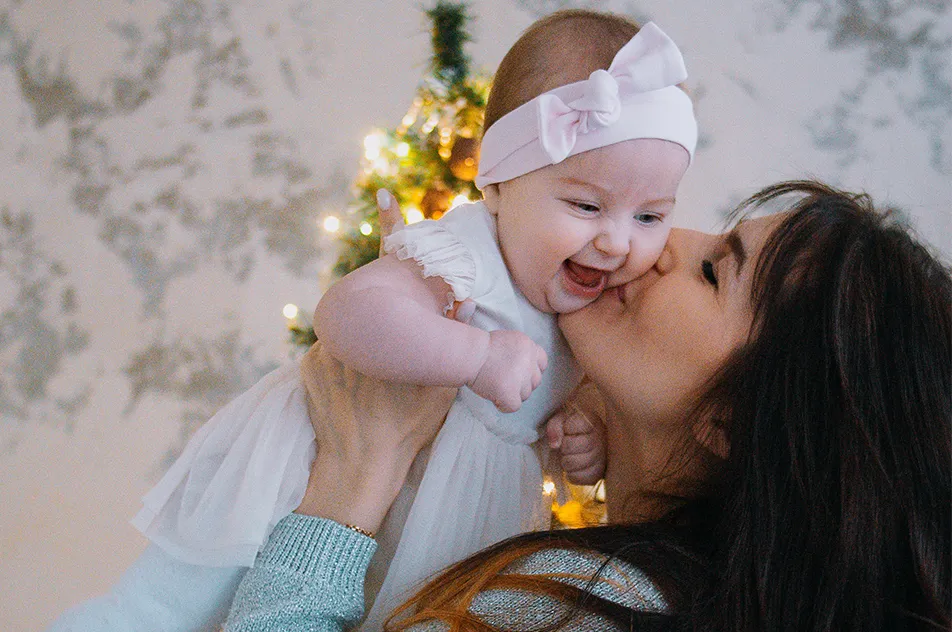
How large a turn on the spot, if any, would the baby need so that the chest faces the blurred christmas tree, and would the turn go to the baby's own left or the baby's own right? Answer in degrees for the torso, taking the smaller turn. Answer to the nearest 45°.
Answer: approximately 135° to the baby's own left

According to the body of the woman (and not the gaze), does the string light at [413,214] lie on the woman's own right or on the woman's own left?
on the woman's own right

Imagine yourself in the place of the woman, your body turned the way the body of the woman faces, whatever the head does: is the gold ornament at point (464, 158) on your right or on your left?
on your right

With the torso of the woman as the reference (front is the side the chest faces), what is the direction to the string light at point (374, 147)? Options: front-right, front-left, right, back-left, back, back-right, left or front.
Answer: front-right

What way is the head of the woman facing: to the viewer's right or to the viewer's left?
to the viewer's left

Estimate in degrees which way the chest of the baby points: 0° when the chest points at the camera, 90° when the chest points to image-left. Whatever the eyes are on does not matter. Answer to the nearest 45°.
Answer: approximately 315°

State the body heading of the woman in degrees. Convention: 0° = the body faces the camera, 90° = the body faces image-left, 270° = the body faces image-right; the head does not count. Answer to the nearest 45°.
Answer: approximately 90°
